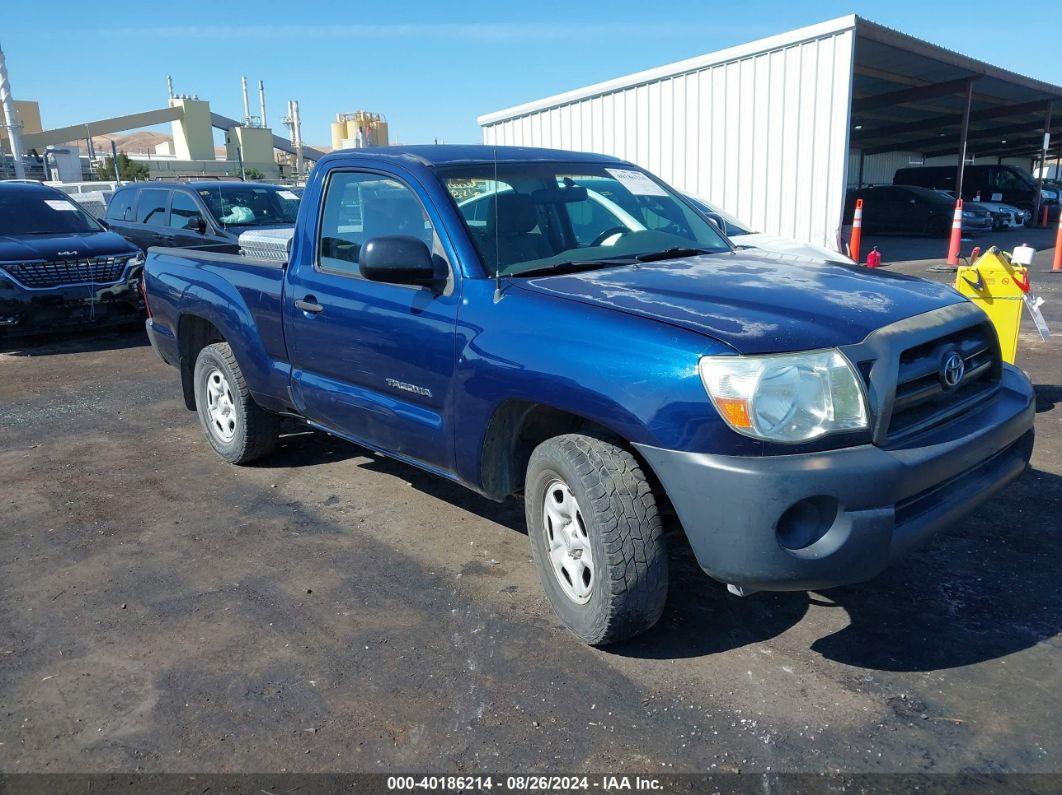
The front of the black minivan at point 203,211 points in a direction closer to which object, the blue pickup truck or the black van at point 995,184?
the blue pickup truck

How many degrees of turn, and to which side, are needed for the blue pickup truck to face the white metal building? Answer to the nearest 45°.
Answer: approximately 135° to its left

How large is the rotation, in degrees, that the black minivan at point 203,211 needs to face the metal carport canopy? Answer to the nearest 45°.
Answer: approximately 90° to its left

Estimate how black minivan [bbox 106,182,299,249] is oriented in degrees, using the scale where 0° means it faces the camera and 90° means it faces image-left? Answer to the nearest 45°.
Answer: approximately 315°

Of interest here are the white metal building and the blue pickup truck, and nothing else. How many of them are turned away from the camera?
0

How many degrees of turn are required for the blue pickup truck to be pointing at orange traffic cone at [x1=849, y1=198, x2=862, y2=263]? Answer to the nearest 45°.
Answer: approximately 135° to its left

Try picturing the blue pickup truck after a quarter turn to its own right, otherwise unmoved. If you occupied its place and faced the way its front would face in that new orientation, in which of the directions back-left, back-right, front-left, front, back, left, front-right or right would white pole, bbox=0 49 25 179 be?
right

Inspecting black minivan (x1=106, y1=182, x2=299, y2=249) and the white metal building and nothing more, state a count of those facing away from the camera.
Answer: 0
